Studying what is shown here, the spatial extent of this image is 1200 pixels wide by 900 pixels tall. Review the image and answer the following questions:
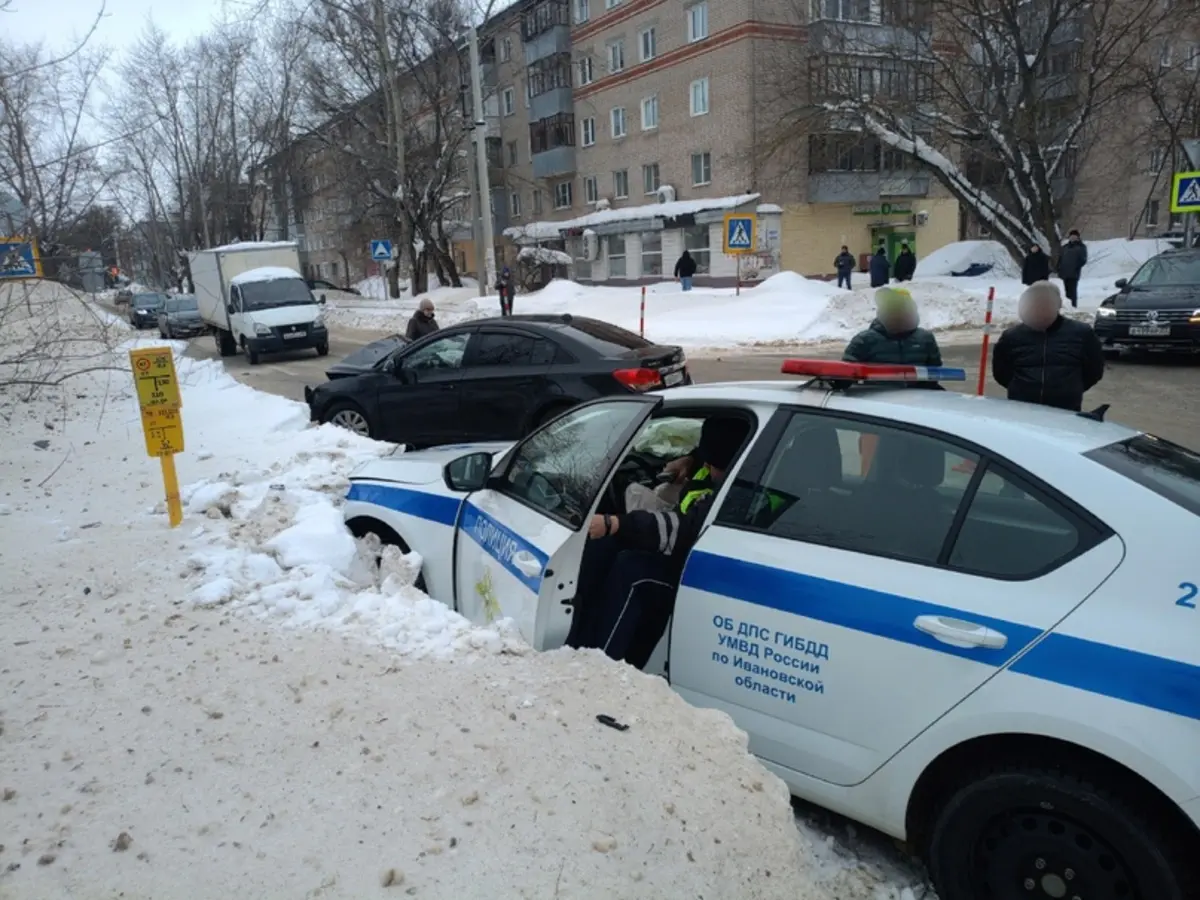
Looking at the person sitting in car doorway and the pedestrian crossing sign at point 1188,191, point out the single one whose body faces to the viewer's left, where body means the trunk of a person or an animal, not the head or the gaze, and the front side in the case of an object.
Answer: the person sitting in car doorway

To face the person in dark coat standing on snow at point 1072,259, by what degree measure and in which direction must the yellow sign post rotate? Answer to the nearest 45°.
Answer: approximately 90° to its left

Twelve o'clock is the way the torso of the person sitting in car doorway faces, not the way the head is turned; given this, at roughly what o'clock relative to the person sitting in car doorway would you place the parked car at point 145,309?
The parked car is roughly at 2 o'clock from the person sitting in car doorway.

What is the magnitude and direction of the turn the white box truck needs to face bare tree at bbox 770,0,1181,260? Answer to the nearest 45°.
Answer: approximately 45° to its left

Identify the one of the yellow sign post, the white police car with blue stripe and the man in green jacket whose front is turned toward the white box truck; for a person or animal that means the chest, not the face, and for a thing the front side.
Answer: the white police car with blue stripe

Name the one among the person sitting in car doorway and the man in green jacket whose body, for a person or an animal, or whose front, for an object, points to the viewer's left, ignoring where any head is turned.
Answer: the person sitting in car doorway

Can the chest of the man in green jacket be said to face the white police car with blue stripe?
yes

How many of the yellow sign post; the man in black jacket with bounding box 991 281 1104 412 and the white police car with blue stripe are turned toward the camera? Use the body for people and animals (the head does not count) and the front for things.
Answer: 2

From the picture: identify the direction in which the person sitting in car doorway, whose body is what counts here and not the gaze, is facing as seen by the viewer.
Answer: to the viewer's left

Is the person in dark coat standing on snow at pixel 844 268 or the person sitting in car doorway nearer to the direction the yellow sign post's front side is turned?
the person sitting in car doorway

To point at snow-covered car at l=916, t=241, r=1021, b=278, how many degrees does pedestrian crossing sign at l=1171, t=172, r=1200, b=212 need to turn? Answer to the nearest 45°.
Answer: approximately 135° to its right
